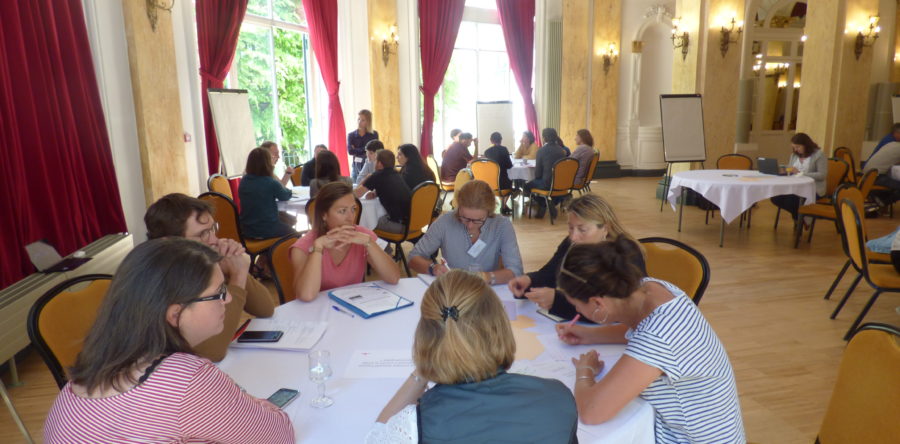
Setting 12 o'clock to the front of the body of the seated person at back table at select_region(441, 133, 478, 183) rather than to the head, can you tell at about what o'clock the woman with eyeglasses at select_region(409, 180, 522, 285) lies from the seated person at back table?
The woman with eyeglasses is roughly at 3 o'clock from the seated person at back table.

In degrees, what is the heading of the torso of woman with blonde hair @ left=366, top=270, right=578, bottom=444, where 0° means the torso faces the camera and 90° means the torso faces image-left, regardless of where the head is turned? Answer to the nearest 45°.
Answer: approximately 180°

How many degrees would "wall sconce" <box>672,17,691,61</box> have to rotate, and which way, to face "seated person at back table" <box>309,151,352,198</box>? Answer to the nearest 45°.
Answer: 0° — it already faces them

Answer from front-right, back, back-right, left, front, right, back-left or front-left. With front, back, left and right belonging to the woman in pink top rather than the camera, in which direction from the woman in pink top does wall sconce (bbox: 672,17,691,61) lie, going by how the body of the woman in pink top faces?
left

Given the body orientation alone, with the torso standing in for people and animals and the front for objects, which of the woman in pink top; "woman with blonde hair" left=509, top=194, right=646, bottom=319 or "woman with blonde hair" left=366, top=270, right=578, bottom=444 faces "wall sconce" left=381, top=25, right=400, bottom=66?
"woman with blonde hair" left=366, top=270, right=578, bottom=444

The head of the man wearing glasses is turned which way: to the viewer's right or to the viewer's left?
to the viewer's right

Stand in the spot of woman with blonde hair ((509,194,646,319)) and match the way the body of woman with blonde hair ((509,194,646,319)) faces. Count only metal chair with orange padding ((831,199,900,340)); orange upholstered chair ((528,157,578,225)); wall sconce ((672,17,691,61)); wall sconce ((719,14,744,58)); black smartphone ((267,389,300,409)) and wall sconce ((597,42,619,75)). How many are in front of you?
1

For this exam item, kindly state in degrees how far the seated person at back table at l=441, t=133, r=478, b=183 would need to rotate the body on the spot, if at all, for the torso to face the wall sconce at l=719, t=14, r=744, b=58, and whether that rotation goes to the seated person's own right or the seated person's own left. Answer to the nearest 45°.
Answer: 0° — they already face it

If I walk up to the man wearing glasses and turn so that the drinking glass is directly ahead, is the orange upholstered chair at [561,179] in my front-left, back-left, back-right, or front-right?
back-left

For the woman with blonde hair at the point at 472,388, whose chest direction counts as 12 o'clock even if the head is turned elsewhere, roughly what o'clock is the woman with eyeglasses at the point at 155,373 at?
The woman with eyeglasses is roughly at 9 o'clock from the woman with blonde hair.

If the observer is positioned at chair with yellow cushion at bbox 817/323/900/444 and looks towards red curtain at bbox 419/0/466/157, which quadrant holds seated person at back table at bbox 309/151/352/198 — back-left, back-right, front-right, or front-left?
front-left

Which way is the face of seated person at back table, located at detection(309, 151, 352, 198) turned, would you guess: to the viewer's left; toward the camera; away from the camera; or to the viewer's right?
away from the camera

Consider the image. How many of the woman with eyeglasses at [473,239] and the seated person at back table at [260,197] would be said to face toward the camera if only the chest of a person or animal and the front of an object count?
1

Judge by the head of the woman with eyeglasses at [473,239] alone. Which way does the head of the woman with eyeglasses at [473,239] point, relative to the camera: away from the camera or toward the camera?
toward the camera

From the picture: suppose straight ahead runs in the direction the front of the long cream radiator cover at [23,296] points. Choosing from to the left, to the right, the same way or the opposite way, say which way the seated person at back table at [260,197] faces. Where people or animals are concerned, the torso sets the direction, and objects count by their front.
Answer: to the left

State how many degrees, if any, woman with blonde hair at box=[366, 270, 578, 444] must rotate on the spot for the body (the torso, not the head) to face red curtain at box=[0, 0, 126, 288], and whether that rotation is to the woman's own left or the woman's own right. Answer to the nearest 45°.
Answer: approximately 45° to the woman's own left

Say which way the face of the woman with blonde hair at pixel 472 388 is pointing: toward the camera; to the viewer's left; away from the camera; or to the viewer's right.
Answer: away from the camera

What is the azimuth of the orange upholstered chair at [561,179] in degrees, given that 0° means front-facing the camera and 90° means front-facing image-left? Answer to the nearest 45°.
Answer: approximately 135°

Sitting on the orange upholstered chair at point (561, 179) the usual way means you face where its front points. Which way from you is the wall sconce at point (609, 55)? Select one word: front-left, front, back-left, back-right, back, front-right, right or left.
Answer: front-right
